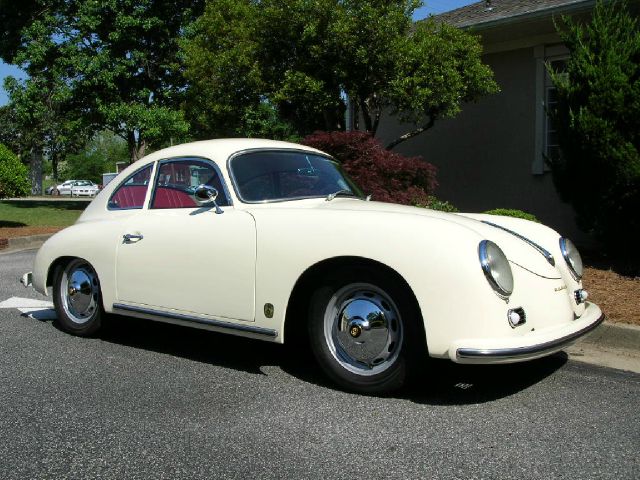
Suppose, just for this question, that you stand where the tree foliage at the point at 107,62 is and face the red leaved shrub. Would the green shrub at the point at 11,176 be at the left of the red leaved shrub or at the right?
right

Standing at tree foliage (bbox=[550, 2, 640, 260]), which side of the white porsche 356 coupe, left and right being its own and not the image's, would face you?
left

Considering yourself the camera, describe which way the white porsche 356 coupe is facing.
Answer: facing the viewer and to the right of the viewer

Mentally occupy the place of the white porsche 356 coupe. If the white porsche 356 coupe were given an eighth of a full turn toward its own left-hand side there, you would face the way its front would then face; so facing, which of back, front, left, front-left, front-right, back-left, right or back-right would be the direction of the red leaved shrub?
left

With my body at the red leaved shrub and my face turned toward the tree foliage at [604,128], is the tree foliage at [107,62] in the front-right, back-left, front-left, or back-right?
back-left

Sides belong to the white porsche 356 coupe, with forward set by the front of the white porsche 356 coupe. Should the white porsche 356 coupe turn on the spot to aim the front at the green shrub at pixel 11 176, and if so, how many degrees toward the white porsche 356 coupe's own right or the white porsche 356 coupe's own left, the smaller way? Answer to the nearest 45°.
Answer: approximately 180°

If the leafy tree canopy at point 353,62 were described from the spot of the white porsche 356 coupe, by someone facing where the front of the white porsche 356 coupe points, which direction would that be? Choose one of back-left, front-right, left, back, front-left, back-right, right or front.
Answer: back-left

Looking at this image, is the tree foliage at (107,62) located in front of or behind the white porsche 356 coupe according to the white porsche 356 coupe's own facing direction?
behind

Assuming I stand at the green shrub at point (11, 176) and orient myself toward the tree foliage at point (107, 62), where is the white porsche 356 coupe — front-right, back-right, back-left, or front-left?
back-right
